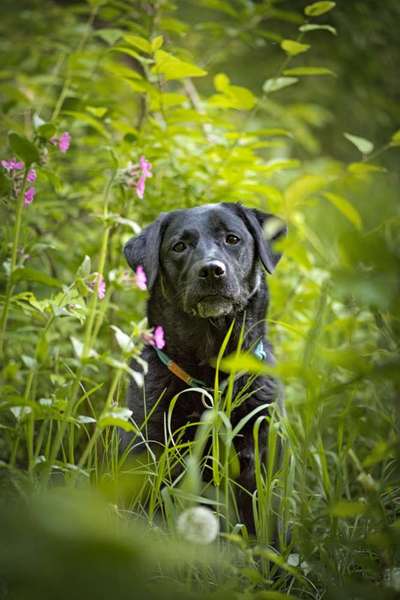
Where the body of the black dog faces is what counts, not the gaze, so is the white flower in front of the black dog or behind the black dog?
in front

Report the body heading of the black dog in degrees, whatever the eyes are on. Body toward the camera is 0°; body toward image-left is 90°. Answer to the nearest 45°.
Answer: approximately 0°

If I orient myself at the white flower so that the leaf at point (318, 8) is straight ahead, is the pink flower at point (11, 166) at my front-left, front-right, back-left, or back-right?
front-left
